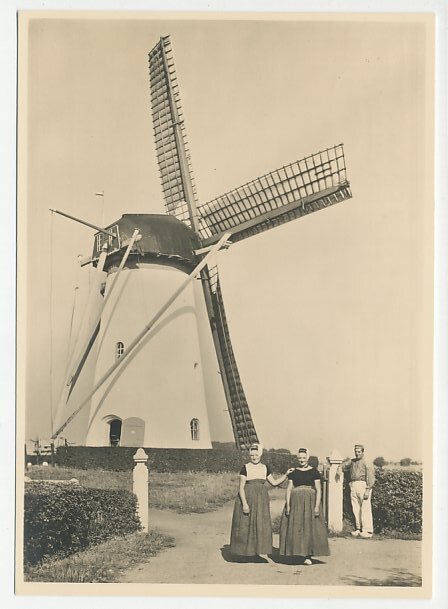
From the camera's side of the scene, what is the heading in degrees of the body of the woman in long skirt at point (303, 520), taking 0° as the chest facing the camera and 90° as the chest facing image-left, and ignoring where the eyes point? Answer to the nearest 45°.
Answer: approximately 0°

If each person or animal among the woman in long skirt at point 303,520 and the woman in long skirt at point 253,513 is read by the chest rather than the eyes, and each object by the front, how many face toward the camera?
2
